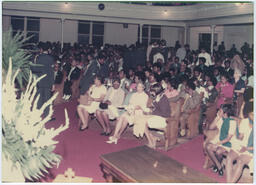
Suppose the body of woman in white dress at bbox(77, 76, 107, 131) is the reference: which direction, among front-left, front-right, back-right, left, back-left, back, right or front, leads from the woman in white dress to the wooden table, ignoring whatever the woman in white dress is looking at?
front-left

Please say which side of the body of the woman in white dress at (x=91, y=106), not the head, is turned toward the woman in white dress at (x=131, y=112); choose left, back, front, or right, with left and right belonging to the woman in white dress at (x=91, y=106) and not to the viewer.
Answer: left

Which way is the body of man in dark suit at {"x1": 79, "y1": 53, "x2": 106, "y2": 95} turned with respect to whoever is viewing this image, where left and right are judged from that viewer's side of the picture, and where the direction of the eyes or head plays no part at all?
facing the viewer and to the left of the viewer

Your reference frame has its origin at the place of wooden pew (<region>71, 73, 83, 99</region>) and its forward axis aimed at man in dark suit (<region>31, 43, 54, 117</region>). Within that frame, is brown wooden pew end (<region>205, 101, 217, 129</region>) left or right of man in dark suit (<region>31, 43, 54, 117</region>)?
left

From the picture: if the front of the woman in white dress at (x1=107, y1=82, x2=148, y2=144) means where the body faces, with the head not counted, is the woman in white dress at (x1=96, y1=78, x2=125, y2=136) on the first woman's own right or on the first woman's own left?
on the first woman's own right
